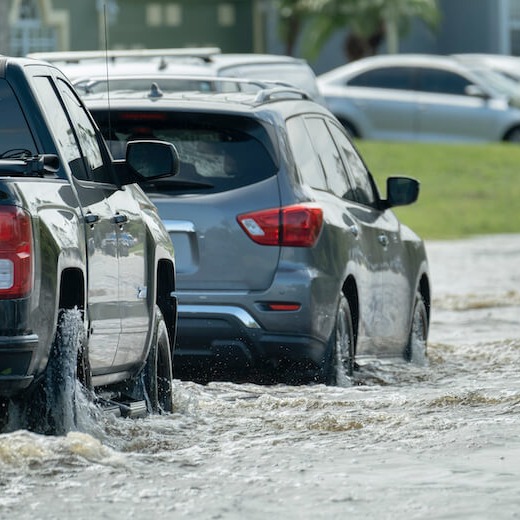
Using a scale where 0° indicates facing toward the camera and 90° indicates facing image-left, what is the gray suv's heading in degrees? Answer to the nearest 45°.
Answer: approximately 225°

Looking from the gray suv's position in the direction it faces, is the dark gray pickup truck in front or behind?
behind

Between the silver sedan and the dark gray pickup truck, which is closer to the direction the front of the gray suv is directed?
the silver sedan
